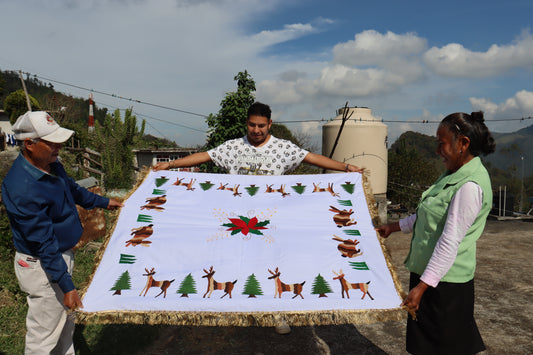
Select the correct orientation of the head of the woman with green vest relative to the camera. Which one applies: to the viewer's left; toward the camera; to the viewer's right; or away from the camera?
to the viewer's left

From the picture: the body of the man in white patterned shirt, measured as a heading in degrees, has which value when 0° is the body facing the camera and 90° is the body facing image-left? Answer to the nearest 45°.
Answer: approximately 0°

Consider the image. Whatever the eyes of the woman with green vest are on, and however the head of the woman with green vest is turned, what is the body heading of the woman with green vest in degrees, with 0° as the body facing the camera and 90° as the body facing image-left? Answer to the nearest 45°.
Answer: approximately 90°

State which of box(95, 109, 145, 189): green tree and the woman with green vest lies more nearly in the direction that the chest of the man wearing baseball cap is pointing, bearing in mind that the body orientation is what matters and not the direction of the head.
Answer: the woman with green vest

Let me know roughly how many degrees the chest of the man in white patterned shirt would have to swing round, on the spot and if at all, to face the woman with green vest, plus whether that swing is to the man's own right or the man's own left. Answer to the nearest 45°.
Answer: approximately 45° to the man's own left

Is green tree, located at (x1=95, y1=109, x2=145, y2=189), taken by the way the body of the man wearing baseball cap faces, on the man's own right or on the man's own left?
on the man's own left

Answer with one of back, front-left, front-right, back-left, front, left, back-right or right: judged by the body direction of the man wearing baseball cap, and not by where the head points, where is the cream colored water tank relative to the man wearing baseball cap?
front-left

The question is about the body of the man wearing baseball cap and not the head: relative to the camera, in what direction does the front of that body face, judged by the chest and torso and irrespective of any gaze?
to the viewer's right

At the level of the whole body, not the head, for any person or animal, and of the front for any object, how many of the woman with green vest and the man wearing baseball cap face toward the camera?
0

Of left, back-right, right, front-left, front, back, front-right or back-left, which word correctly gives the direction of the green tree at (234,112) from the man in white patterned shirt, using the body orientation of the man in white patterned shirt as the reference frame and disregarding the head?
back
